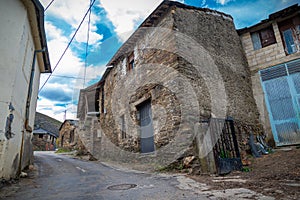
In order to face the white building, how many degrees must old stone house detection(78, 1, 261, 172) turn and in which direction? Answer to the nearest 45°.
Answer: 0° — it already faces it

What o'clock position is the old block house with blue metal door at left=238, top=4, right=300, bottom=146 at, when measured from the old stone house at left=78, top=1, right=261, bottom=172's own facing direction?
the old block house with blue metal door at left=238, top=4, right=300, bottom=146 is roughly at 7 o'clock from the old stone house at left=78, top=1, right=261, bottom=172.

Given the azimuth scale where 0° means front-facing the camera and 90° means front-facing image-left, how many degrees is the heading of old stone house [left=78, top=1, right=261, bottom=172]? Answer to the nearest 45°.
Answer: approximately 45°

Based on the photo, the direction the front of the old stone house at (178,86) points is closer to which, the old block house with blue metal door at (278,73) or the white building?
the white building
